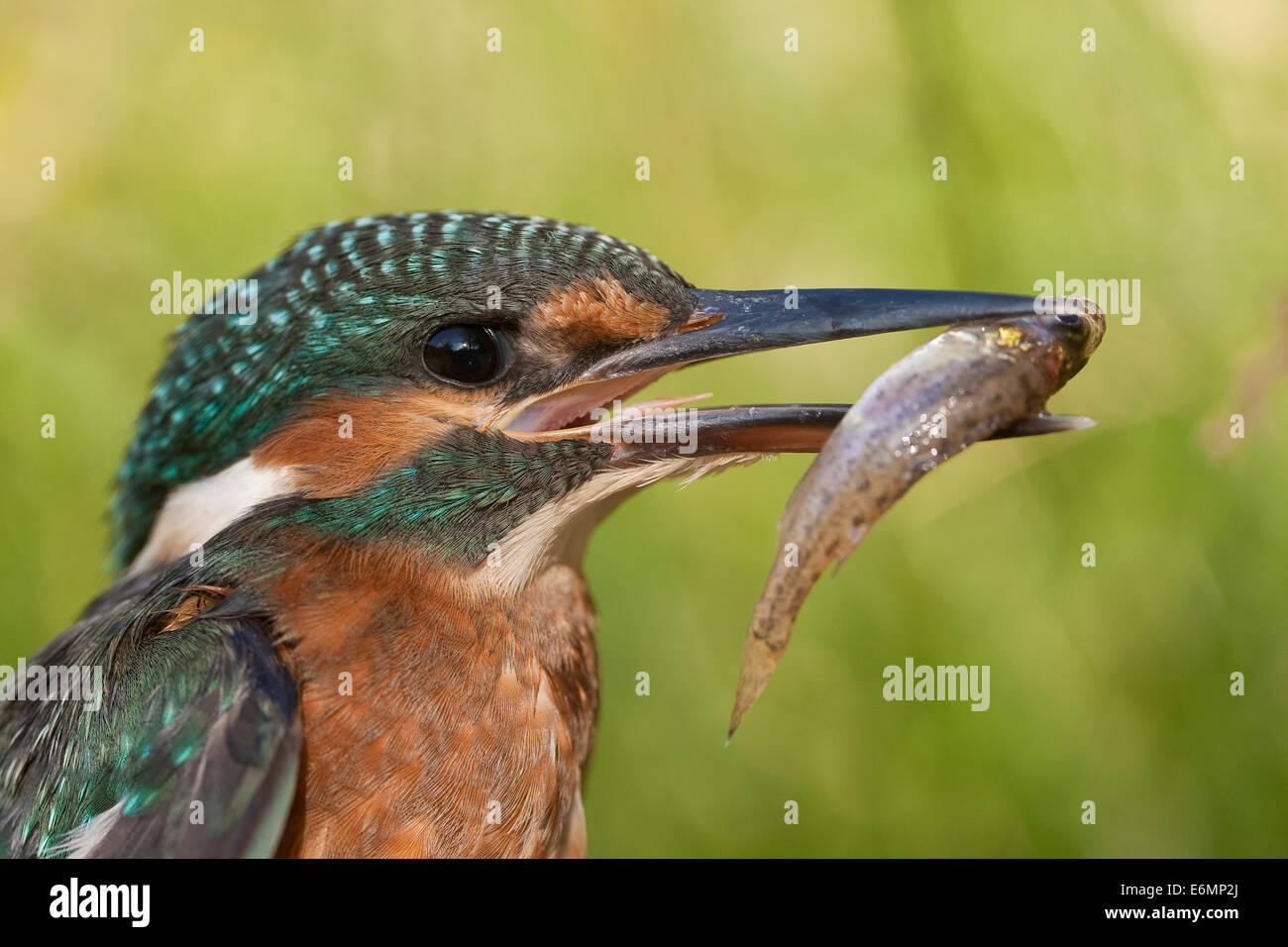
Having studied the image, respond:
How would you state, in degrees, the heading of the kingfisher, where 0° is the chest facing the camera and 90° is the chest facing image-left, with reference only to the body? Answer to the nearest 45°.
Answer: approximately 270°
